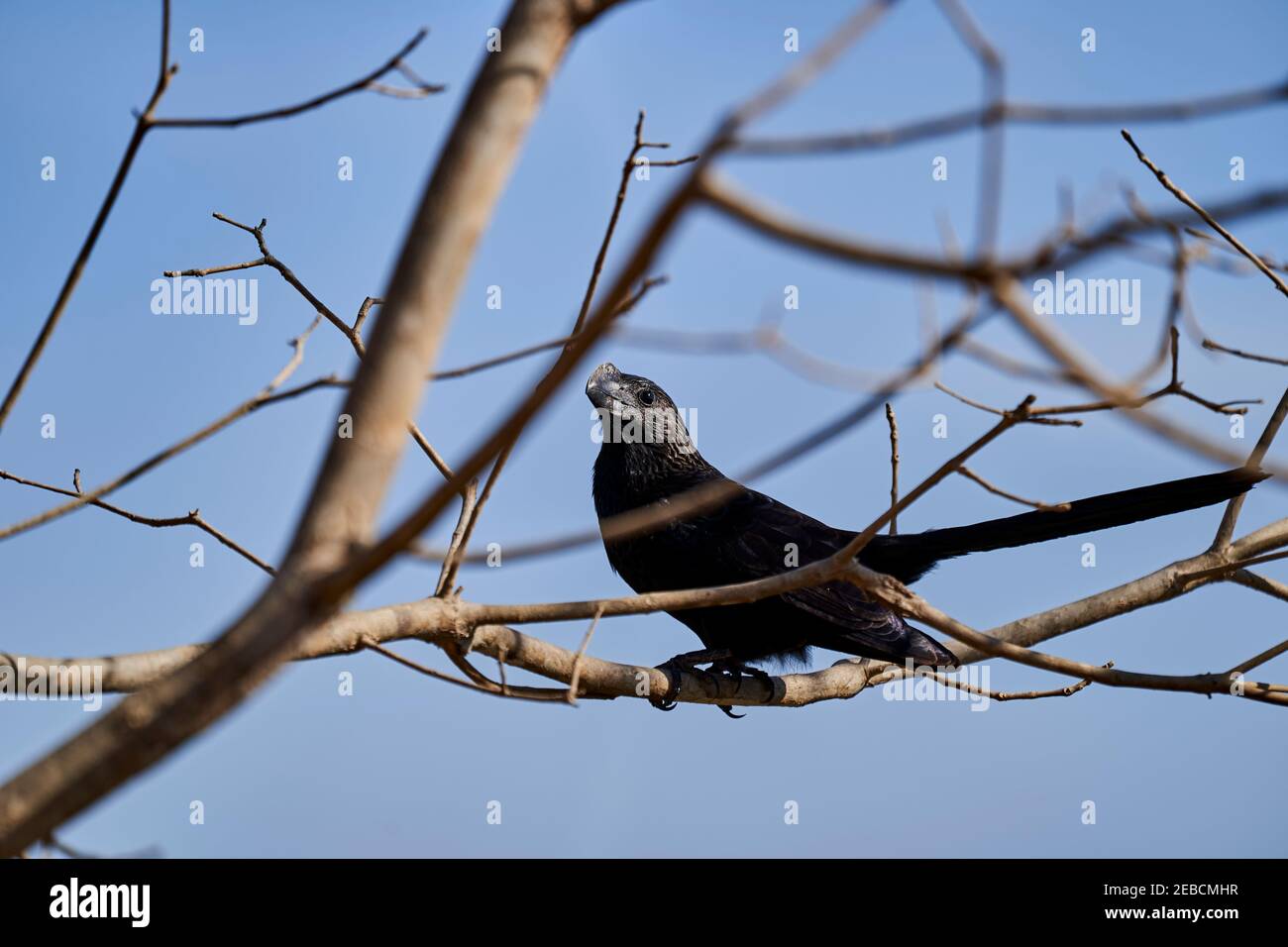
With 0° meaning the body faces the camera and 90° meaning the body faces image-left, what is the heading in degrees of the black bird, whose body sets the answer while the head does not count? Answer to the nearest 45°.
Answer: approximately 90°
